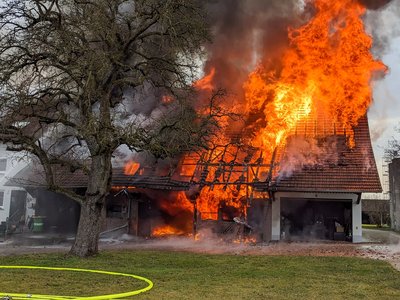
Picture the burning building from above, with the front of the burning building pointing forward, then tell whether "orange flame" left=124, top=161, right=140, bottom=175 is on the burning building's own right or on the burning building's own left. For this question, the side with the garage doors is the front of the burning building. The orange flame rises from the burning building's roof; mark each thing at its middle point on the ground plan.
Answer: on the burning building's own right

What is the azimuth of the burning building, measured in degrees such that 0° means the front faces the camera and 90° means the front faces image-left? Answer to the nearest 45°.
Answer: approximately 0°
